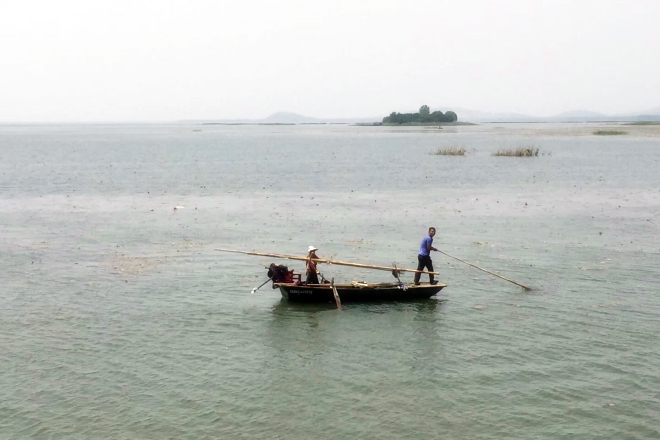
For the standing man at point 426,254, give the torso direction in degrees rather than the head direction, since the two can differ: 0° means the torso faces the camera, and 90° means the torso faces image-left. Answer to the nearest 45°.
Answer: approximately 270°
